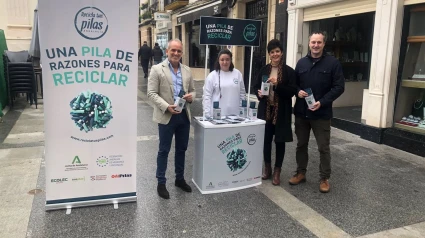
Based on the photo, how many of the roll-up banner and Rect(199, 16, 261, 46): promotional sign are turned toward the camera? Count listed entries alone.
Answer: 2

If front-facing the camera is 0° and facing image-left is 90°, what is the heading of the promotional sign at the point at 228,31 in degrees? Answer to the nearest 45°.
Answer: approximately 0°

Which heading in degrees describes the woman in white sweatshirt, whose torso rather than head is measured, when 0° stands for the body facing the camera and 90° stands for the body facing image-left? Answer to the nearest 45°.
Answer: approximately 0°

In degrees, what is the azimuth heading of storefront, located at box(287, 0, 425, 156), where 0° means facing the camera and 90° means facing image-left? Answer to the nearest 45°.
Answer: approximately 45°

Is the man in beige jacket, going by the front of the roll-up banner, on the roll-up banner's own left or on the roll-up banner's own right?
on the roll-up banner's own left

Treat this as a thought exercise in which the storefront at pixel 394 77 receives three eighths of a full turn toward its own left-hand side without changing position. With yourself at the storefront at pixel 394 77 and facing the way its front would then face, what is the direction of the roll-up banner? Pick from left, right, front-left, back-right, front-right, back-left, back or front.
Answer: back-right

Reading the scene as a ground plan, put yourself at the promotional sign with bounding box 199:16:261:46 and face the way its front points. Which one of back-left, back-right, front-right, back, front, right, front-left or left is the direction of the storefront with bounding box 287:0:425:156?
back-left

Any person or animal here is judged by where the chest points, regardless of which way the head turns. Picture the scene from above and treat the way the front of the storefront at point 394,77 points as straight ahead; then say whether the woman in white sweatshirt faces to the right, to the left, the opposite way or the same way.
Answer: to the left

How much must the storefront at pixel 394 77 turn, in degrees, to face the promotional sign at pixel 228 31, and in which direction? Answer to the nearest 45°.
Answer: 0° — it already faces it
